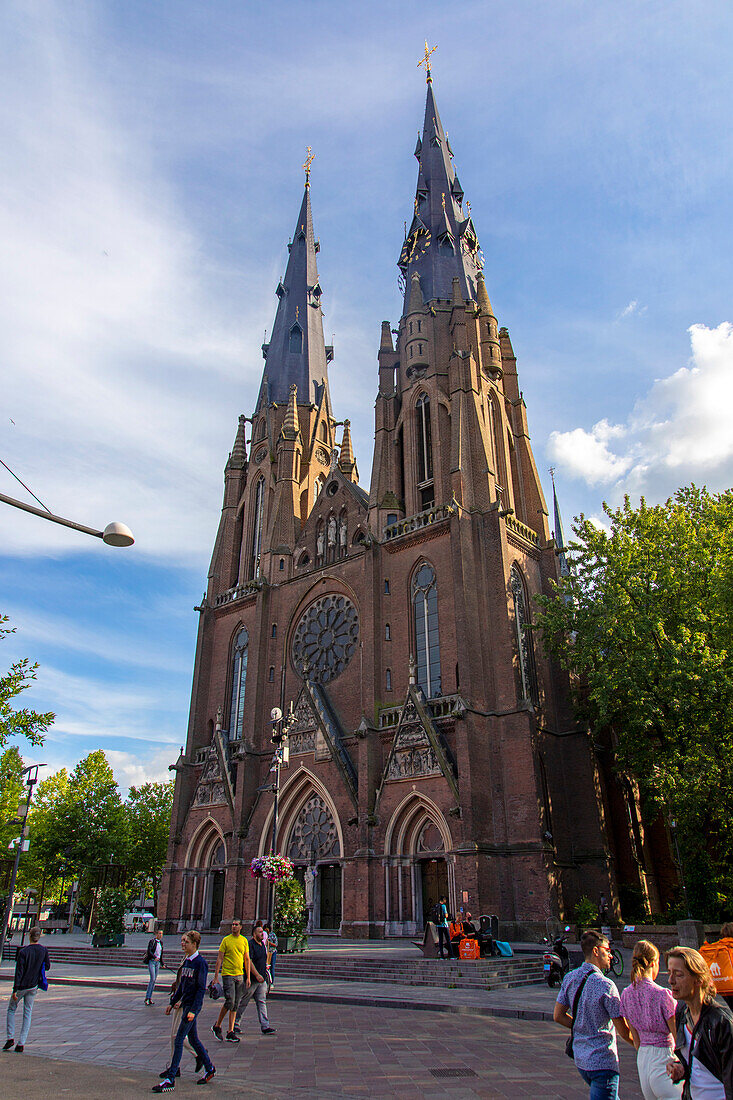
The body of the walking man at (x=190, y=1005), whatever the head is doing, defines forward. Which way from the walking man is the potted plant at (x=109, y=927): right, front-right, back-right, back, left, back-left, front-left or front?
back-right

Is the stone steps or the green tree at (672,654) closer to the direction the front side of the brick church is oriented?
the stone steps

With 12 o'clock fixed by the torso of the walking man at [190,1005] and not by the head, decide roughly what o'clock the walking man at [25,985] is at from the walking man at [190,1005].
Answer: the walking man at [25,985] is roughly at 3 o'clock from the walking man at [190,1005].

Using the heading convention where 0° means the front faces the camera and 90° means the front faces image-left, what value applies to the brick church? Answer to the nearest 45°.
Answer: approximately 45°

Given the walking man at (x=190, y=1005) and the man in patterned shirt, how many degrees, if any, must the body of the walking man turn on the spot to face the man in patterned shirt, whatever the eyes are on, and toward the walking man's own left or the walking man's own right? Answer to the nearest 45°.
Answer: approximately 90° to the walking man's own left
